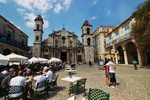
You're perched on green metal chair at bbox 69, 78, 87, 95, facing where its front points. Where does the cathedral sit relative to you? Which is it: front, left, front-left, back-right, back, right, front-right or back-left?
back-right

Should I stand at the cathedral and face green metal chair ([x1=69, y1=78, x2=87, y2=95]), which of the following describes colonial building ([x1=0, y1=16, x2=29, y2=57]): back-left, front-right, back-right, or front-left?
front-right

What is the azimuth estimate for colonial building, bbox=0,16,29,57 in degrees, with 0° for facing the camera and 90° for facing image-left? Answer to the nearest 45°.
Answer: approximately 315°

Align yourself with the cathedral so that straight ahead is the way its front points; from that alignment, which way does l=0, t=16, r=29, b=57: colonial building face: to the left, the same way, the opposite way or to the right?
to the left

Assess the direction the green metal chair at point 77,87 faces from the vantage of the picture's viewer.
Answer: facing the viewer and to the left of the viewer

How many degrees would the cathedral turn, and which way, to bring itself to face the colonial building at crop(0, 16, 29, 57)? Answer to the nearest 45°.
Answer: approximately 45° to its right

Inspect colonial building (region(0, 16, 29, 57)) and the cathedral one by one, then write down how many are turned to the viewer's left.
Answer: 0

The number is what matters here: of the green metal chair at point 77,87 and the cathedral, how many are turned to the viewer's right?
0

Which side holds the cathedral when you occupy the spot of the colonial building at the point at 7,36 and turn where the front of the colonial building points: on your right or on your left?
on your left

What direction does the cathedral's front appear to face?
toward the camera

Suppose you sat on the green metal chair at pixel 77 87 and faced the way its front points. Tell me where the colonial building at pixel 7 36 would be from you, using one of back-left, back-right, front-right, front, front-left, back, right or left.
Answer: right

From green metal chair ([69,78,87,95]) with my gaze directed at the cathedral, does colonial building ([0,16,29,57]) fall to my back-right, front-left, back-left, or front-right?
front-left

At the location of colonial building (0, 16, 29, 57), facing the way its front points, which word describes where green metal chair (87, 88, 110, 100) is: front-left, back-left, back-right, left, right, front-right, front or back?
front-right
